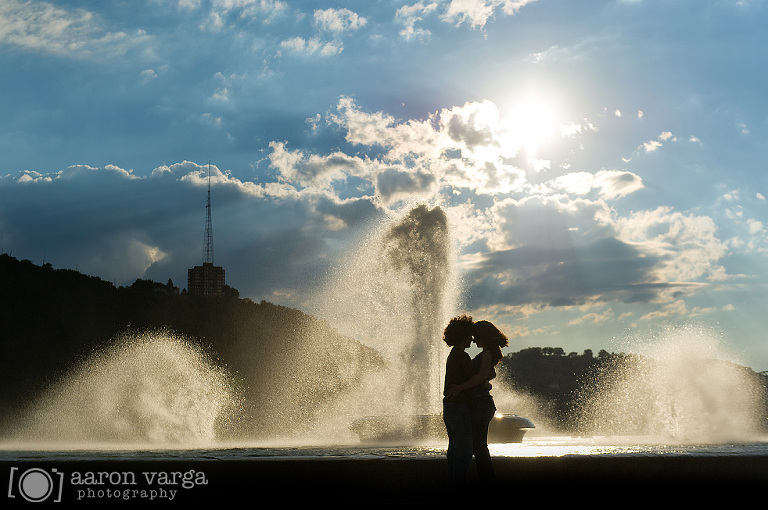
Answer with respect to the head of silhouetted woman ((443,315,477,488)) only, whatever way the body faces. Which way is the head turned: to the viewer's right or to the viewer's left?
to the viewer's right

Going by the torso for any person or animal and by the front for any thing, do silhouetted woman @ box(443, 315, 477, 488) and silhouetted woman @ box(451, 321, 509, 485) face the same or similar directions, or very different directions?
very different directions

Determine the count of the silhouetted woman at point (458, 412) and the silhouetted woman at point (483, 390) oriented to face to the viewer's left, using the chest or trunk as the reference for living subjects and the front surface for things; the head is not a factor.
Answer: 1

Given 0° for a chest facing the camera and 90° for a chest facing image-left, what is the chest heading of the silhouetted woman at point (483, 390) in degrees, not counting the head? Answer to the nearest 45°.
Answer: approximately 90°

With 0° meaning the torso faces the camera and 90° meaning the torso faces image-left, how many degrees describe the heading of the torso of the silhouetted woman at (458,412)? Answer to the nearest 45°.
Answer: approximately 270°

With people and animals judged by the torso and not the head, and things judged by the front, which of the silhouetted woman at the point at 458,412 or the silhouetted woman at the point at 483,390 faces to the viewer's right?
the silhouetted woman at the point at 458,412

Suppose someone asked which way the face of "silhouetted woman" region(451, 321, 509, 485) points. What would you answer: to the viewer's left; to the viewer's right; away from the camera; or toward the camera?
to the viewer's left
